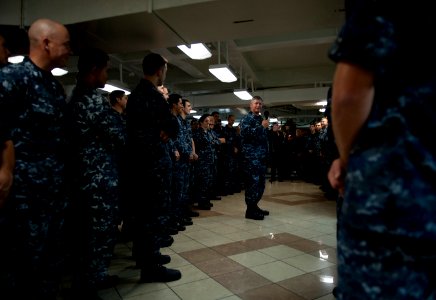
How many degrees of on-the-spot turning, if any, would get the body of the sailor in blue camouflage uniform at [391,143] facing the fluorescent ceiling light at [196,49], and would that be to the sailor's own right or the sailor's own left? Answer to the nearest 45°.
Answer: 0° — they already face it

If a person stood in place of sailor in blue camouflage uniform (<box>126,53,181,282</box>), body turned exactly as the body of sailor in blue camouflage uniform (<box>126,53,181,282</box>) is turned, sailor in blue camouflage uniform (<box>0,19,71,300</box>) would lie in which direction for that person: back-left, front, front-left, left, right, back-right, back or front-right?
back-right

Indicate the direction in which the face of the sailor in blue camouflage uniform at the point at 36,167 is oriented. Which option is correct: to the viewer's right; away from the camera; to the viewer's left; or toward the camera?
to the viewer's right

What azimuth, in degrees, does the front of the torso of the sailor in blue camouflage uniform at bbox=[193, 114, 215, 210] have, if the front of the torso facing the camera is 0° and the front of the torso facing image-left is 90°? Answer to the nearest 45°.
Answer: approximately 315°

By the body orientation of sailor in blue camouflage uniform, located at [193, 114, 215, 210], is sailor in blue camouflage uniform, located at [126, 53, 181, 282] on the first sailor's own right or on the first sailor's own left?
on the first sailor's own right

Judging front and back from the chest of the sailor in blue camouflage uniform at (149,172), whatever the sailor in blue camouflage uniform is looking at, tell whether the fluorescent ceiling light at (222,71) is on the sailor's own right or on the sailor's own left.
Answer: on the sailor's own left

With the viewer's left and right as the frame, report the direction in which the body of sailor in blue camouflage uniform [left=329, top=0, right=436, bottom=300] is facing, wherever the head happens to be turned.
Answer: facing away from the viewer and to the left of the viewer

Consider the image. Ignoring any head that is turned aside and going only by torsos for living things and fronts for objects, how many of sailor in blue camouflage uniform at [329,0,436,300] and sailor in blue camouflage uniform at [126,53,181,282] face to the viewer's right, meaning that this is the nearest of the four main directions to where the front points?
1

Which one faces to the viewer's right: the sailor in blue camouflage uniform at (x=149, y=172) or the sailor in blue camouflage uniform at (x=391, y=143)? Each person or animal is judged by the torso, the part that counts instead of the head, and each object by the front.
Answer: the sailor in blue camouflage uniform at (x=149, y=172)

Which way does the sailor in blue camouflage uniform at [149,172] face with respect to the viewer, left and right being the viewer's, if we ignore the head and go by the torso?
facing to the right of the viewer
